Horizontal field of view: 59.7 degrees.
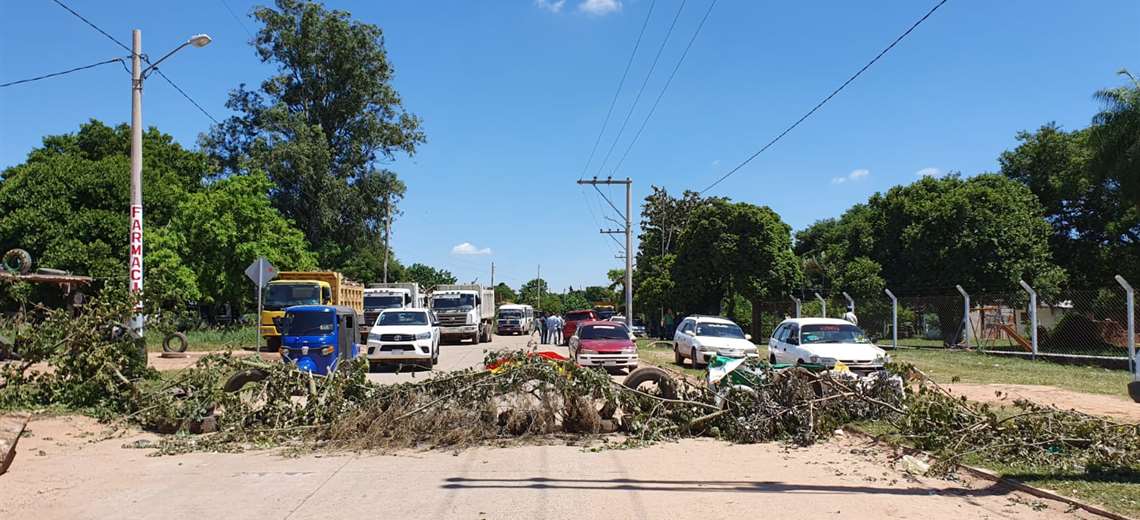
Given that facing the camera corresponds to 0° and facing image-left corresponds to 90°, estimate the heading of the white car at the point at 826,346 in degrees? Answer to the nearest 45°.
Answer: approximately 315°

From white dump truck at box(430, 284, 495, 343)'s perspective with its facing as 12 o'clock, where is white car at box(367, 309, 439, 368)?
The white car is roughly at 12 o'clock from the white dump truck.

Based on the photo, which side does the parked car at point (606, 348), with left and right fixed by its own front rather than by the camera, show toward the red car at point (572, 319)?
back

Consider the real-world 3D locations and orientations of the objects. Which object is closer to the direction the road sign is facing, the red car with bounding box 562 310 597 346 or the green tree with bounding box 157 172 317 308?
the green tree

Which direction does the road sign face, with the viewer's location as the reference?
facing away from the viewer

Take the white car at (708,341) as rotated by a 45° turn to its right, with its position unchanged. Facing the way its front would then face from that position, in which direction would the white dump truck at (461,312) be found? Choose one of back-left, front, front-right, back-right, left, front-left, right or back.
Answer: back-right

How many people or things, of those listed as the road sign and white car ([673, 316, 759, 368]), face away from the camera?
1

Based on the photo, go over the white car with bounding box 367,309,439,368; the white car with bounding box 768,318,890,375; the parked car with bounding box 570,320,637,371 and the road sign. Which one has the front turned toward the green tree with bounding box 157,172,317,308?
the road sign

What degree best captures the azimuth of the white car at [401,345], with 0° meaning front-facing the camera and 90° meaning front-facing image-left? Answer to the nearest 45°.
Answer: approximately 0°
